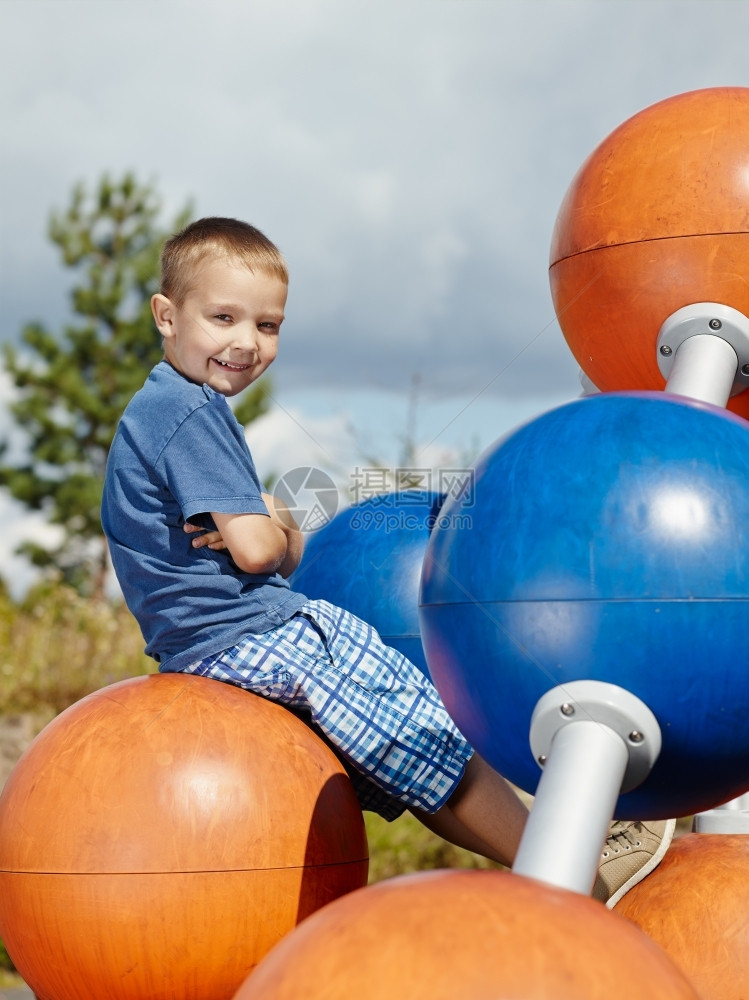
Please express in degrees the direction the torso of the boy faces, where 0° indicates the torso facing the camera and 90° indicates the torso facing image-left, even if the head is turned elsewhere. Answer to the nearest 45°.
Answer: approximately 270°

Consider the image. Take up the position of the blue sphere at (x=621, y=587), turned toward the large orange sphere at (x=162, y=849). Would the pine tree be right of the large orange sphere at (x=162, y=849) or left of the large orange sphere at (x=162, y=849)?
right

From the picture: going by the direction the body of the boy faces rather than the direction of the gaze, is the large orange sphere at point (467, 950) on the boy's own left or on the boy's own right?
on the boy's own right

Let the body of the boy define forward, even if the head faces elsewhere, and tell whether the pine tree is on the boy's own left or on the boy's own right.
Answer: on the boy's own left

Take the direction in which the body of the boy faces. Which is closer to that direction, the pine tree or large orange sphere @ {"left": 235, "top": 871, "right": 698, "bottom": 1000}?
the large orange sphere
